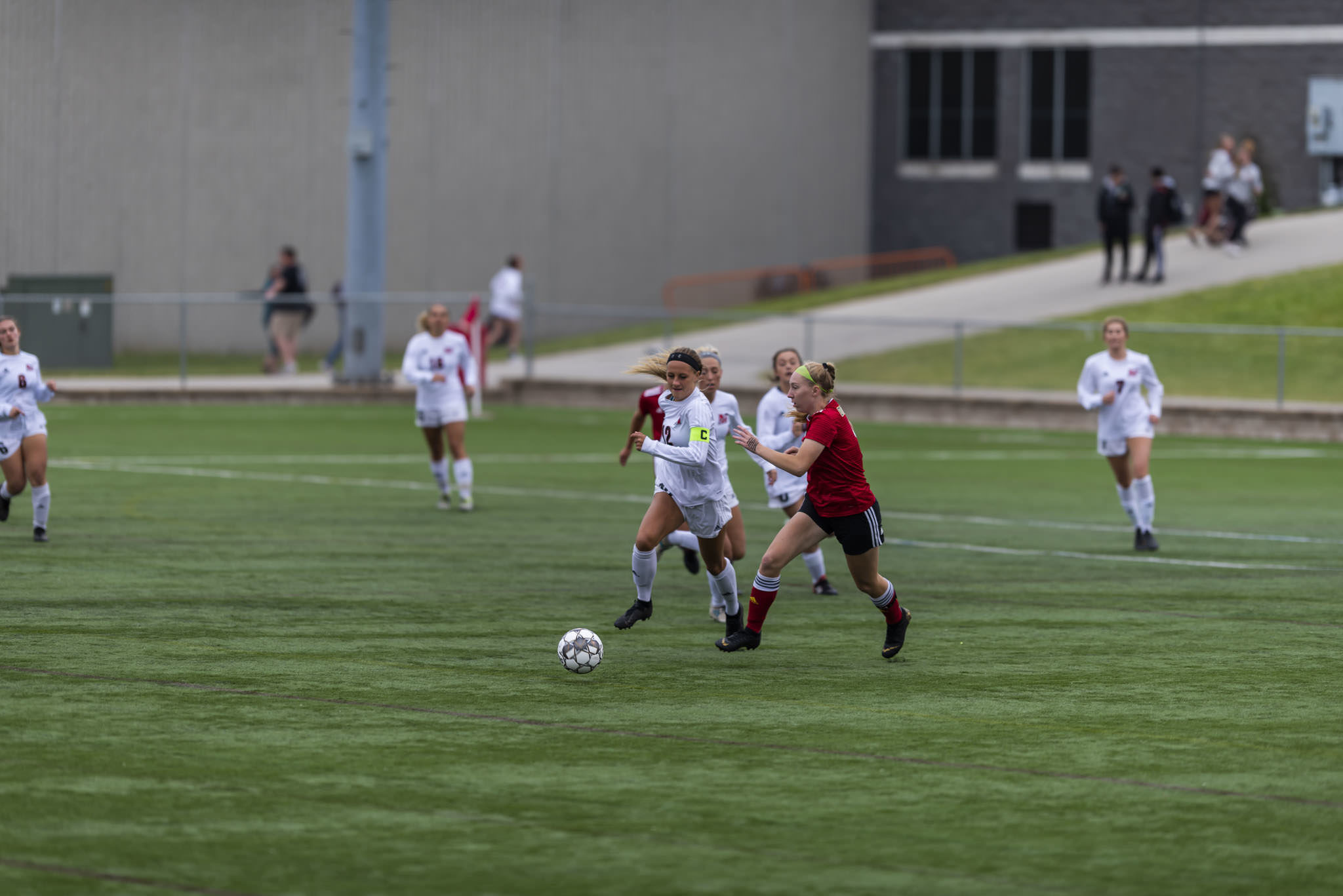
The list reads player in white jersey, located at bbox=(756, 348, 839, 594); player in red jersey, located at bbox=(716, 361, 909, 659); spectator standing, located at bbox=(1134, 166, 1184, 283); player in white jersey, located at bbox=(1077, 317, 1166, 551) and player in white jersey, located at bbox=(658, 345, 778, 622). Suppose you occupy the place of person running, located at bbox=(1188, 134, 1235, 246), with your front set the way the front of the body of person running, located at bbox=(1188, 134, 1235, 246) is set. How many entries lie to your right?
5

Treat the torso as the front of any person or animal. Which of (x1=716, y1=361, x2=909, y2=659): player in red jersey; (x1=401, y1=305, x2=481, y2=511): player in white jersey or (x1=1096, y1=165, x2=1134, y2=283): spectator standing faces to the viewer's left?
the player in red jersey

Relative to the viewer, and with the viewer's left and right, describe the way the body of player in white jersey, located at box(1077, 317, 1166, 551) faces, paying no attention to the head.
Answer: facing the viewer

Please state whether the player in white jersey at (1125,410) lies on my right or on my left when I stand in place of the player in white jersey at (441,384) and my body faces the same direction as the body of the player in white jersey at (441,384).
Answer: on my left

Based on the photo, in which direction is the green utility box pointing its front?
toward the camera

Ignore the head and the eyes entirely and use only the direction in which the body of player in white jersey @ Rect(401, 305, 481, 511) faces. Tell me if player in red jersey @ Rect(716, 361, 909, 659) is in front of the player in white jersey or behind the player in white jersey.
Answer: in front

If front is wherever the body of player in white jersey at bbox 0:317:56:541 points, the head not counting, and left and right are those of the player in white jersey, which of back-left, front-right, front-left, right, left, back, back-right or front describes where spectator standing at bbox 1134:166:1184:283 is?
back-left

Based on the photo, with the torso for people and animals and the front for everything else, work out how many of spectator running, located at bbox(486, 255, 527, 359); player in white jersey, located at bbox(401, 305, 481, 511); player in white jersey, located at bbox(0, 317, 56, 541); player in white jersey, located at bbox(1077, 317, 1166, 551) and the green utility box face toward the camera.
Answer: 4

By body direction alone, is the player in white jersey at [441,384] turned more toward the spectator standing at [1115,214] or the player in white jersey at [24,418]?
the player in white jersey

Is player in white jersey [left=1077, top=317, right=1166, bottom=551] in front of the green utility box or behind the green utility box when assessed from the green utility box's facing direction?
in front

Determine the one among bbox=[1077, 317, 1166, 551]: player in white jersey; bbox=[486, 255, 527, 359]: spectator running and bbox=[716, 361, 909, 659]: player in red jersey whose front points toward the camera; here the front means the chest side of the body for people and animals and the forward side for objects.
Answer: the player in white jersey

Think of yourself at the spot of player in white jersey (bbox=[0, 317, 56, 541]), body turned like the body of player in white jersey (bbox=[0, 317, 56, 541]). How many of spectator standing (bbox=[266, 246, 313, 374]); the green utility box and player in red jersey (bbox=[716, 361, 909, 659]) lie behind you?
2

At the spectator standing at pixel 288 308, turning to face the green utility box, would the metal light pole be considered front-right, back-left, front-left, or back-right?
back-left

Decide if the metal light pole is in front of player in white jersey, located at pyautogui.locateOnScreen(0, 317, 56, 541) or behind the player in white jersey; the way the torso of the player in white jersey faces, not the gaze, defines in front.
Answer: behind

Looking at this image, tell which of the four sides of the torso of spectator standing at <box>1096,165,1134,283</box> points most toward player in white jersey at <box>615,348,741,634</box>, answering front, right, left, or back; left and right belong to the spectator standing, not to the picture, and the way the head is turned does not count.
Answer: front

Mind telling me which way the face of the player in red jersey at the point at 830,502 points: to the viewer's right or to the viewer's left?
to the viewer's left
